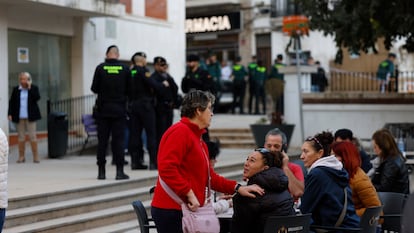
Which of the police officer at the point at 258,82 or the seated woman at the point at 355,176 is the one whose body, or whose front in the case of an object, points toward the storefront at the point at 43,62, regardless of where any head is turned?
the seated woman

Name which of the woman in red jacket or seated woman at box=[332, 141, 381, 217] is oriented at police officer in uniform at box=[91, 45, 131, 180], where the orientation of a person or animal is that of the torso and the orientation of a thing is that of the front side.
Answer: the seated woman

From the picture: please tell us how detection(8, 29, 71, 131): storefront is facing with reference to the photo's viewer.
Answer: facing the viewer and to the right of the viewer

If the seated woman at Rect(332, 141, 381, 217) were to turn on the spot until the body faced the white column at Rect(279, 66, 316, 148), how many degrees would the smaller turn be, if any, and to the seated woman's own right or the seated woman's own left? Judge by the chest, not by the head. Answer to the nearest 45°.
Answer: approximately 45° to the seated woman's own right

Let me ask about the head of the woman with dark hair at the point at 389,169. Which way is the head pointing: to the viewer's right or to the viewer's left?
to the viewer's left

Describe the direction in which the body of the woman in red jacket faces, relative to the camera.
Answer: to the viewer's right

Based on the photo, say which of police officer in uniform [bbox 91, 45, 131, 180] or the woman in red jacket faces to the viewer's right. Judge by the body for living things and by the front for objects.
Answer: the woman in red jacket

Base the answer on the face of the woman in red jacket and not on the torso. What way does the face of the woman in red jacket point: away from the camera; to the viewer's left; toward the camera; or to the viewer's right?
to the viewer's right

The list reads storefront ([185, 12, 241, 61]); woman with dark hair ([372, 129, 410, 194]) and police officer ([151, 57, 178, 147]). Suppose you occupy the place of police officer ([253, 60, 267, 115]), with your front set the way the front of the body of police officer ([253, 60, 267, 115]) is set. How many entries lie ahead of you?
1

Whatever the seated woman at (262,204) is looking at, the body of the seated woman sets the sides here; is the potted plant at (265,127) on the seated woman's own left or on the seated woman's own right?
on the seated woman's own right

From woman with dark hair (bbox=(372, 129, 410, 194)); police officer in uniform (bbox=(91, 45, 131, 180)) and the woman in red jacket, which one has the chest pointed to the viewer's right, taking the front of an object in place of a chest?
the woman in red jacket

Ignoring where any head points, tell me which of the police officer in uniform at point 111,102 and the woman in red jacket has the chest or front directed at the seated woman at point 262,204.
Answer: the woman in red jacket

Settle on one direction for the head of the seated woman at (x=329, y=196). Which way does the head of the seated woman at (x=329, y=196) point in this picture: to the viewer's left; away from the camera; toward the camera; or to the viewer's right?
to the viewer's left

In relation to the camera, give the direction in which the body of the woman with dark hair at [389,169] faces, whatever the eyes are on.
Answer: to the viewer's left
